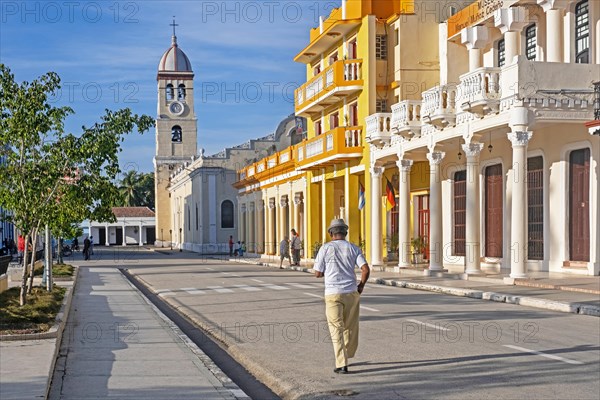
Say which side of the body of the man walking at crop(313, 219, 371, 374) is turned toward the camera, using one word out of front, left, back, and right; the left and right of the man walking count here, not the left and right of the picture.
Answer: back

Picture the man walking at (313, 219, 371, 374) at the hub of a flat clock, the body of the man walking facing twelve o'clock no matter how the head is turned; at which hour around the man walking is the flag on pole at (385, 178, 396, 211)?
The flag on pole is roughly at 12 o'clock from the man walking.

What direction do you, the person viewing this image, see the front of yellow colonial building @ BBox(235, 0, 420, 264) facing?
facing to the left of the viewer

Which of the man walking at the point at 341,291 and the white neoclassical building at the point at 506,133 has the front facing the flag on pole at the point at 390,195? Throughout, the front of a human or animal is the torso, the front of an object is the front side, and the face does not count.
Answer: the man walking

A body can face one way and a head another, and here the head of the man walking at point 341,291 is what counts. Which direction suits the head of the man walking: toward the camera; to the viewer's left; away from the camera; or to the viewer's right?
away from the camera

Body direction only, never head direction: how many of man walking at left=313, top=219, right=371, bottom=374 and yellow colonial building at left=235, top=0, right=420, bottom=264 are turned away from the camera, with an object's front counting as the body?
1

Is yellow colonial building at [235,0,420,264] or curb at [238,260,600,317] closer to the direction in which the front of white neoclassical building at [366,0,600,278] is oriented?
the curb

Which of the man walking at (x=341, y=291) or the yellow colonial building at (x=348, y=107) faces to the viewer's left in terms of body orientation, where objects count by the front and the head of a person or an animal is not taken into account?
the yellow colonial building

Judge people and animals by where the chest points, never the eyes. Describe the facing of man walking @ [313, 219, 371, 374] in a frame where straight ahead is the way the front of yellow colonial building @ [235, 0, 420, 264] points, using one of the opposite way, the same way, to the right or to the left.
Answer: to the right

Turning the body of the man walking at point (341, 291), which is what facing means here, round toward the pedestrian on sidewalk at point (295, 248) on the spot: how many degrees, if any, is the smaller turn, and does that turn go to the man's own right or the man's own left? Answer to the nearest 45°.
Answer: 0° — they already face them

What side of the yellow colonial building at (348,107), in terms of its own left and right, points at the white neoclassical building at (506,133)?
left

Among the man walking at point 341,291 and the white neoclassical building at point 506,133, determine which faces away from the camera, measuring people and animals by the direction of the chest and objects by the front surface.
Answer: the man walking
